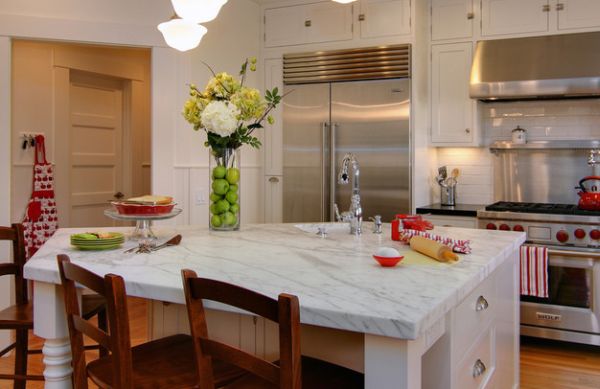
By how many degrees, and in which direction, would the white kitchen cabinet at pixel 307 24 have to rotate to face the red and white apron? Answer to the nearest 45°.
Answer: approximately 90° to its right

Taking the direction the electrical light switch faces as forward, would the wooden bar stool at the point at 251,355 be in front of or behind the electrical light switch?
in front

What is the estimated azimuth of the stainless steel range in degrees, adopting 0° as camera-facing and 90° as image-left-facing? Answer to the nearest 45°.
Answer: approximately 45°

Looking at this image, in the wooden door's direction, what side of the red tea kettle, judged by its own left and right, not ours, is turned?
front

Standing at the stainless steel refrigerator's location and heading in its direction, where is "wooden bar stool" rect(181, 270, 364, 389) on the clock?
The wooden bar stool is roughly at 12 o'clock from the stainless steel refrigerator.

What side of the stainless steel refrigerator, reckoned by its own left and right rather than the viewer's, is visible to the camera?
front

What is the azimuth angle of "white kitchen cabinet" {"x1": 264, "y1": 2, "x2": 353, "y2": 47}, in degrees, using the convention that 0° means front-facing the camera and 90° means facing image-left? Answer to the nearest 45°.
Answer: approximately 0°

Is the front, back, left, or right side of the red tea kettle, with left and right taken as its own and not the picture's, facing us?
left

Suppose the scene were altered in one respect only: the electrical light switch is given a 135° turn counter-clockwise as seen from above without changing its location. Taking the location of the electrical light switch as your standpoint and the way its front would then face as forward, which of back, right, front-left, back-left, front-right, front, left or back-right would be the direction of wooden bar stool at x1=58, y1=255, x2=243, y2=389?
back-right

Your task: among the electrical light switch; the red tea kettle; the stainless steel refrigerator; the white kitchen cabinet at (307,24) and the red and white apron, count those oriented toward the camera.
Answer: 4

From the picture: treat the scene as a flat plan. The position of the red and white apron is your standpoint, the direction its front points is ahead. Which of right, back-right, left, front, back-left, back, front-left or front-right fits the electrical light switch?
front-left

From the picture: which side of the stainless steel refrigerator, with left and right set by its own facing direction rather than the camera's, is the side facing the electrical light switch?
right
